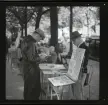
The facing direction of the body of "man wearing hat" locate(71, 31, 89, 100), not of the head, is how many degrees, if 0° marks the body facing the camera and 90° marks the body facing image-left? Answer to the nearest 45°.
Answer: approximately 90°

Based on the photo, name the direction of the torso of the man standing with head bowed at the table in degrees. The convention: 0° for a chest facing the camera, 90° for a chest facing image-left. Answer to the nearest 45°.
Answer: approximately 270°

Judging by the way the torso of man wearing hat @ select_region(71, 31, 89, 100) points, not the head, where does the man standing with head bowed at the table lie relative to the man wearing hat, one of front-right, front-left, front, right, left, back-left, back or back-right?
front

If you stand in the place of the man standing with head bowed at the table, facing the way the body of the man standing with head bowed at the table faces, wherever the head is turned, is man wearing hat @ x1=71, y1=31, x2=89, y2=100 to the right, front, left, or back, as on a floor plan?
front

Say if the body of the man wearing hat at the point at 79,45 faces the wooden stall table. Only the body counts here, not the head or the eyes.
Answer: yes

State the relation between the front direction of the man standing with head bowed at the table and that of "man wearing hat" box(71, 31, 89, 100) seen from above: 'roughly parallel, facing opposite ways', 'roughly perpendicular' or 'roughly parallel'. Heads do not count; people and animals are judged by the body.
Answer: roughly parallel, facing opposite ways

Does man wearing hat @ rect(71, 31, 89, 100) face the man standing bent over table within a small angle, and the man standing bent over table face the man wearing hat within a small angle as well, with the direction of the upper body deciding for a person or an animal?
yes

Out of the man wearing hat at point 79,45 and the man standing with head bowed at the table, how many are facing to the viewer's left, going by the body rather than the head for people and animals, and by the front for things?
1
